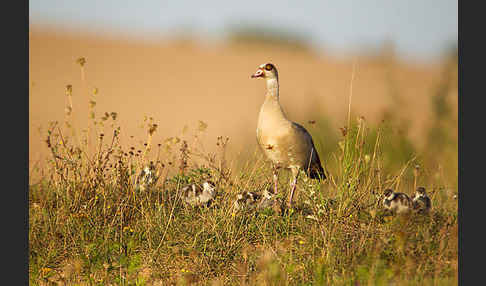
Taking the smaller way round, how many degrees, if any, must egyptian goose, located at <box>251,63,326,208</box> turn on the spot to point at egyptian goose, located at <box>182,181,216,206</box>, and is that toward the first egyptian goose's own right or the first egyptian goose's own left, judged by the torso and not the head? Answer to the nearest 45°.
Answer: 0° — it already faces it

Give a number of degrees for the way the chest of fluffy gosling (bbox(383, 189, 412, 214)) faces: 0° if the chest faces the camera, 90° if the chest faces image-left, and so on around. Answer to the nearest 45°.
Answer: approximately 90°

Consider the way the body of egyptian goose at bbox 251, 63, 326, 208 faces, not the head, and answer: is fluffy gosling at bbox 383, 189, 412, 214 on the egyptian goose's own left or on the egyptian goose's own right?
on the egyptian goose's own left

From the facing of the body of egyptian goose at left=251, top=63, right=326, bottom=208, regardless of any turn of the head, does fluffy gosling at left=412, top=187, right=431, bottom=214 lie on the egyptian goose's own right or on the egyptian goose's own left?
on the egyptian goose's own left

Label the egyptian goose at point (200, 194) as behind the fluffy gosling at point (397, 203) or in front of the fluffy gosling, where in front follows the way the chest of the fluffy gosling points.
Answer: in front
